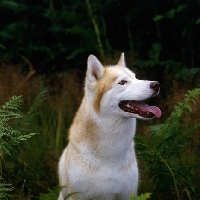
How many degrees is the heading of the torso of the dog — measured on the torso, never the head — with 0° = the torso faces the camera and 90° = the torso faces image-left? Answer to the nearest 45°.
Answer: approximately 315°

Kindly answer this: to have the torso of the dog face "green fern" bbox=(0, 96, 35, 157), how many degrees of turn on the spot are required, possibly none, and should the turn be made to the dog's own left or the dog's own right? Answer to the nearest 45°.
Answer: approximately 90° to the dog's own right
